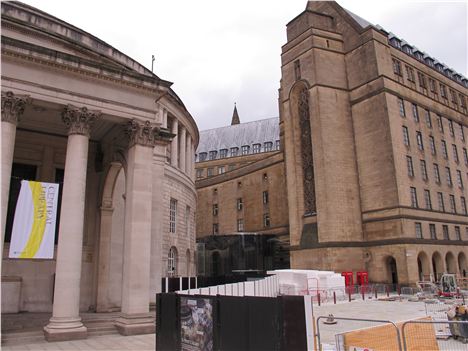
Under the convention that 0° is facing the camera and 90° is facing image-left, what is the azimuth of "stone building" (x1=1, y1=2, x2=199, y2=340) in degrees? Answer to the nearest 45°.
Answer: approximately 315°

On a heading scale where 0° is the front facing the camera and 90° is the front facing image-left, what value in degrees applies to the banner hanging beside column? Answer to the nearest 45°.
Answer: approximately 0°

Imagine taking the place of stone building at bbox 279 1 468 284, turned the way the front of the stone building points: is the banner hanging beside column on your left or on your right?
on your right

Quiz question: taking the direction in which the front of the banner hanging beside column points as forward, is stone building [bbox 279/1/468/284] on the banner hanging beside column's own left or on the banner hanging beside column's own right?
on the banner hanging beside column's own left

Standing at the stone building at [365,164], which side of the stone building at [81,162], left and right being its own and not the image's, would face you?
left

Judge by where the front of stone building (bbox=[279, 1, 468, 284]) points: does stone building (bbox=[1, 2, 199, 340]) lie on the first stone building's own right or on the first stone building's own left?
on the first stone building's own right
